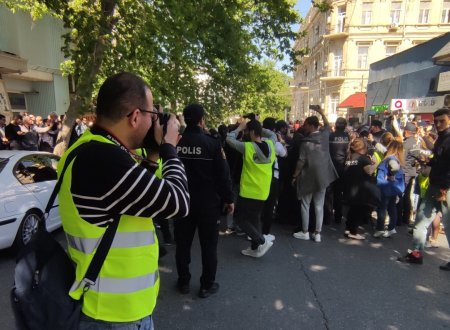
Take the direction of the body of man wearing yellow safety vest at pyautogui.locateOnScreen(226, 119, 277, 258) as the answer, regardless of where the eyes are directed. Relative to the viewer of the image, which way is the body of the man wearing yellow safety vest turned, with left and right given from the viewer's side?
facing away from the viewer and to the left of the viewer

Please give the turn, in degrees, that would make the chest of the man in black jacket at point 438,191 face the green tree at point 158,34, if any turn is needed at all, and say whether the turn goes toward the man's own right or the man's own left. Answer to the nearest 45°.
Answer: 0° — they already face it

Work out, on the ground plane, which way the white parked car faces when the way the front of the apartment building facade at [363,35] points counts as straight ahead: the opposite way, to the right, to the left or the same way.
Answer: the opposite way

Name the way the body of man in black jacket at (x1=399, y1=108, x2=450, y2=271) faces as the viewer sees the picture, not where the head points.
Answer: to the viewer's left

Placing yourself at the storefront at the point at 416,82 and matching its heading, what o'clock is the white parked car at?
The white parked car is roughly at 11 o'clock from the storefront.

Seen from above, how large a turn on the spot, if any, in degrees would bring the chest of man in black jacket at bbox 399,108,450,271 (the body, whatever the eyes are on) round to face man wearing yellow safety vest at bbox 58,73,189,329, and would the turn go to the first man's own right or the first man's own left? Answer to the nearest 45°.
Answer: approximately 90° to the first man's own left
